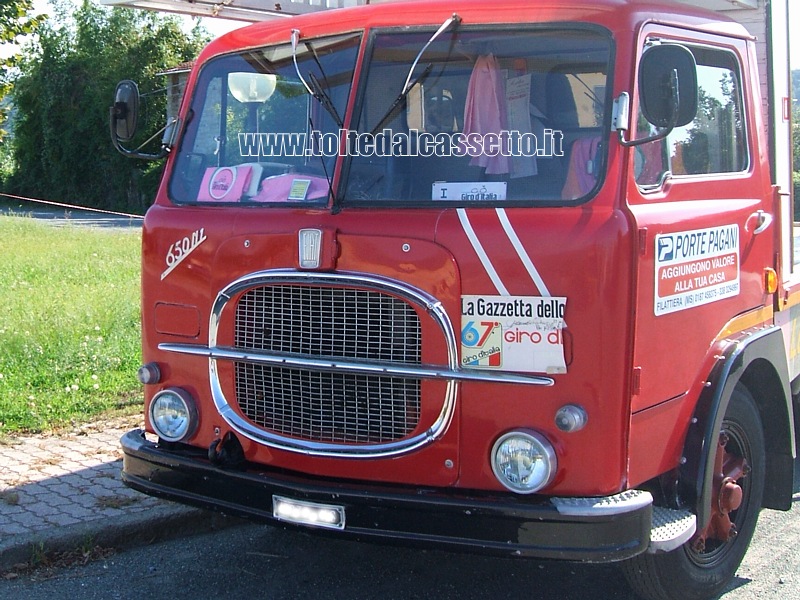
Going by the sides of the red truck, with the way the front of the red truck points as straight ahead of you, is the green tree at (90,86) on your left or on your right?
on your right

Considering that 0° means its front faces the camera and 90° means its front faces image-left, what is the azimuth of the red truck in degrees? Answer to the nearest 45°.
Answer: approximately 45°

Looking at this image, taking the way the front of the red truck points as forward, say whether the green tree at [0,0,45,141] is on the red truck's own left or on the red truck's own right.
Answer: on the red truck's own right
